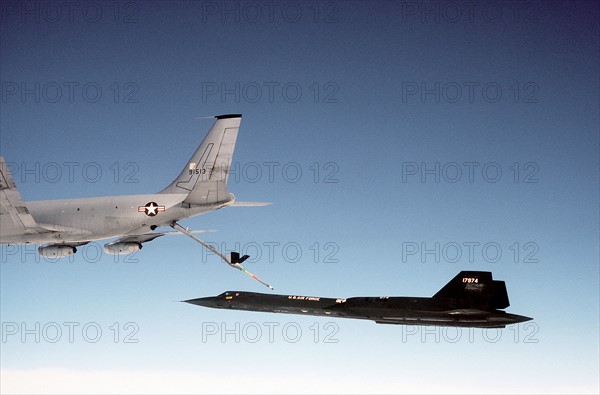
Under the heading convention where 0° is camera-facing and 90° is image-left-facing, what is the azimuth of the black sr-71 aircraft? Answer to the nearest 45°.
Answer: approximately 90°

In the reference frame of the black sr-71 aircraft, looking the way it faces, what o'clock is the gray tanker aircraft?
The gray tanker aircraft is roughly at 11 o'clock from the black sr-71 aircraft.
